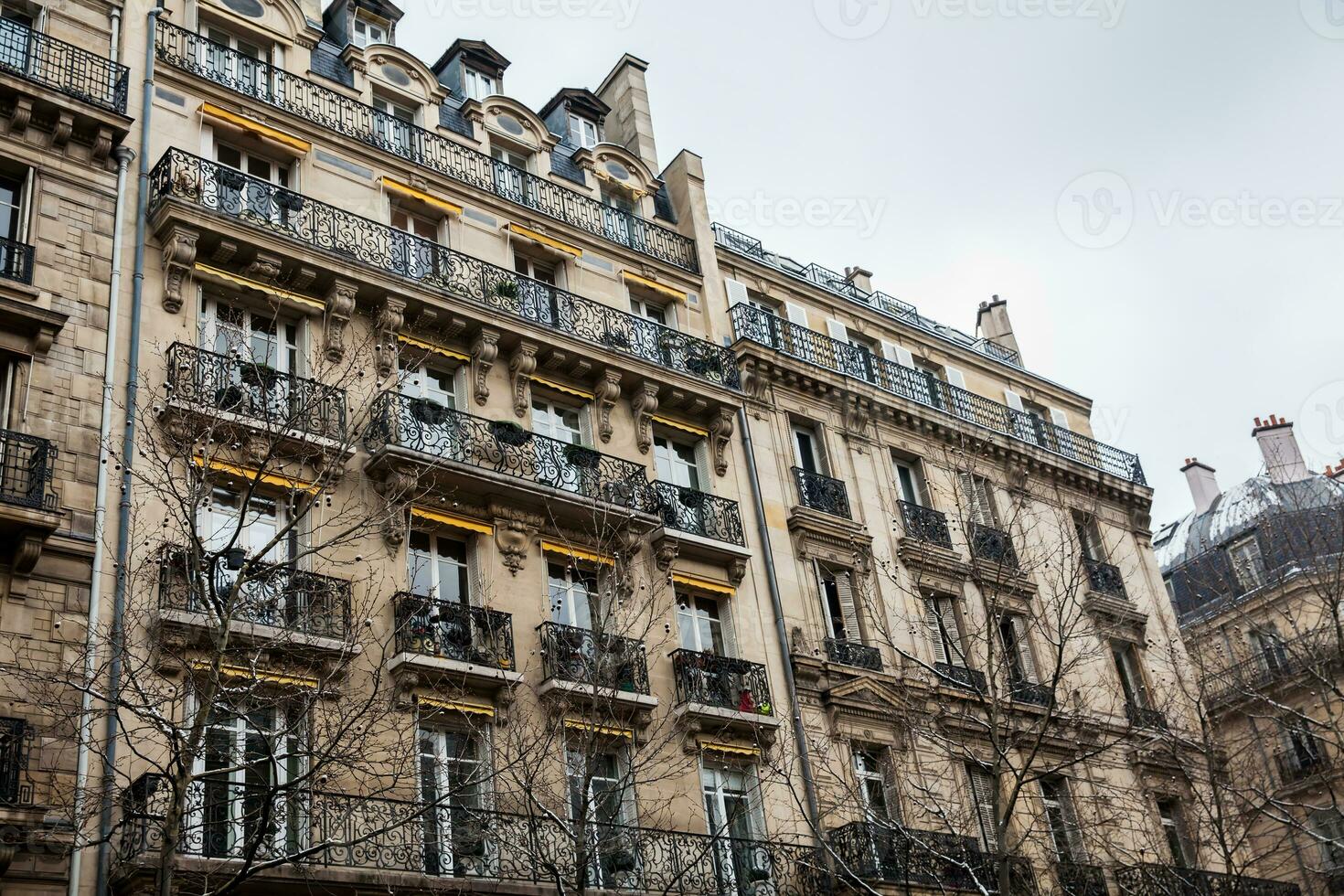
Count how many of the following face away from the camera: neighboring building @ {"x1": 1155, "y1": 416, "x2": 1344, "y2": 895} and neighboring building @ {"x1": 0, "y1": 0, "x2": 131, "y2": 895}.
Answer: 0

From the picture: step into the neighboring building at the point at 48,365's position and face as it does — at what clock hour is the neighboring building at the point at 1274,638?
the neighboring building at the point at 1274,638 is roughly at 10 o'clock from the neighboring building at the point at 48,365.

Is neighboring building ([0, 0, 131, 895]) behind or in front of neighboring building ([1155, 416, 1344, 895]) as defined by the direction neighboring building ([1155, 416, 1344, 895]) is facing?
in front

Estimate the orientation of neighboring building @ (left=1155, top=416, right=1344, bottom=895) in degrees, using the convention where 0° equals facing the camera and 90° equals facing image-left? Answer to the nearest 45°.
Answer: approximately 45°
